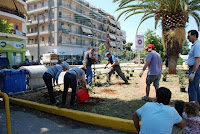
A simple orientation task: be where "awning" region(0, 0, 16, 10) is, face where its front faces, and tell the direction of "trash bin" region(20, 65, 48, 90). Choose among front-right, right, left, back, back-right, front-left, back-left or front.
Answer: front-right

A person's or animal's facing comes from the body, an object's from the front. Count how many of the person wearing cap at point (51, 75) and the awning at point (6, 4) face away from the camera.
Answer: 0

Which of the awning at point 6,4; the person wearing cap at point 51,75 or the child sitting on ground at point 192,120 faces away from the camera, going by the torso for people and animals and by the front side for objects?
the child sitting on ground

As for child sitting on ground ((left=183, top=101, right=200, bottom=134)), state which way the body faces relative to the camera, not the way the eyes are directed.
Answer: away from the camera

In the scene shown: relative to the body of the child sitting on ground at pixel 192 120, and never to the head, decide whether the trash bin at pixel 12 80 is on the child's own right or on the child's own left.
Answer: on the child's own left

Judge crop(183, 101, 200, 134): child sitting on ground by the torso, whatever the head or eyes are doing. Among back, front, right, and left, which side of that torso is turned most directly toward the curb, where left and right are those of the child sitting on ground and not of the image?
left

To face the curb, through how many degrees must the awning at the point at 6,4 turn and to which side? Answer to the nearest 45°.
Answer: approximately 45° to its right

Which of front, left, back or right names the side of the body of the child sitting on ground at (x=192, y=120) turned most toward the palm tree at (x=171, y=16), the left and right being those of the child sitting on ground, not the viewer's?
front

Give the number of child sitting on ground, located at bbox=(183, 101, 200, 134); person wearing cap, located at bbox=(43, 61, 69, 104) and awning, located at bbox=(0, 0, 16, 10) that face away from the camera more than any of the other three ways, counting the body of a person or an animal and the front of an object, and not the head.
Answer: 1
